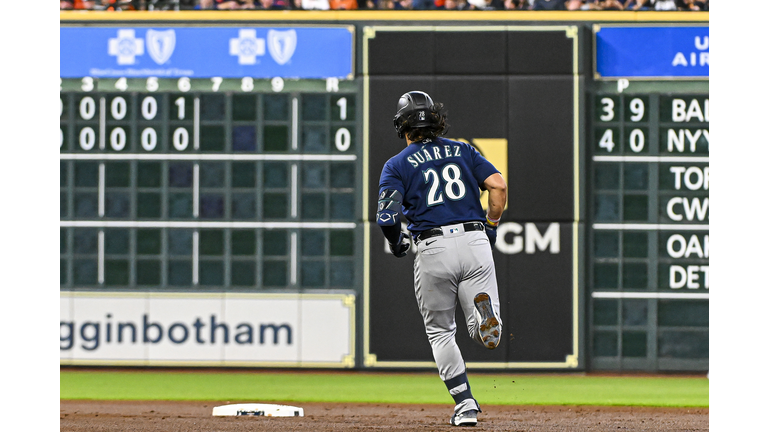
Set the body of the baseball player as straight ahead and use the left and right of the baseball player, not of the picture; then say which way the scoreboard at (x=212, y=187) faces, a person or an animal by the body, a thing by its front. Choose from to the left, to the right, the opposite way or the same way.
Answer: the opposite way

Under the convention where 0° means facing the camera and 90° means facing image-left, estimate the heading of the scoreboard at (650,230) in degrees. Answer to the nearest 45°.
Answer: approximately 0°

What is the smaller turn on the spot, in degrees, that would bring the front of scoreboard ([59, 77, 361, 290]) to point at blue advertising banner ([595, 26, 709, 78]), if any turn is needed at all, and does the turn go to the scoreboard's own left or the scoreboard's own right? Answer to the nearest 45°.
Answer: approximately 90° to the scoreboard's own left

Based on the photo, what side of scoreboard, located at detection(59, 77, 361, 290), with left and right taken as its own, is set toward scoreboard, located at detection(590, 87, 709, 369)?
left

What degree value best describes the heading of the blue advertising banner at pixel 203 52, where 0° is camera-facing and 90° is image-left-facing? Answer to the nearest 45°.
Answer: approximately 0°

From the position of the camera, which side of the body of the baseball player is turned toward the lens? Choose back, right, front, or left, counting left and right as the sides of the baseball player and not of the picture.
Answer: back
